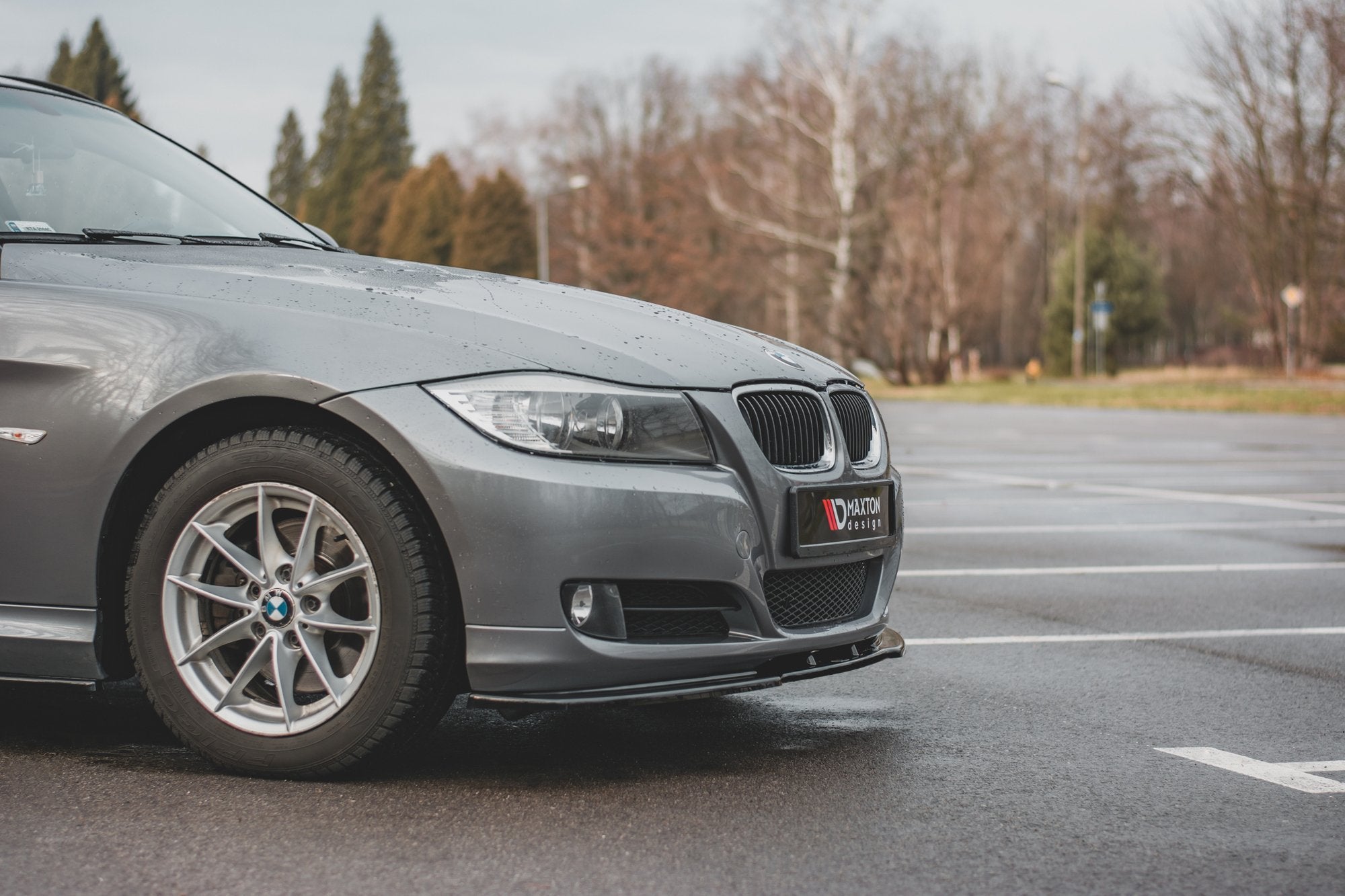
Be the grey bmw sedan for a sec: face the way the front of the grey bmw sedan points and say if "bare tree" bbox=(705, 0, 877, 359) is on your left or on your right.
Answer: on your left

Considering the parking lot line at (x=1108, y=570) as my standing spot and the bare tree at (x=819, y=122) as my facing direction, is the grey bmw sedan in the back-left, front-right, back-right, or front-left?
back-left

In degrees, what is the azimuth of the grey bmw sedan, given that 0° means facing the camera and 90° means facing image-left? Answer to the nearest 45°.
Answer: approximately 315°

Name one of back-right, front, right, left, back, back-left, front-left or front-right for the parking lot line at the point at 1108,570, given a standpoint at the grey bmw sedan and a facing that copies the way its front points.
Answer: left

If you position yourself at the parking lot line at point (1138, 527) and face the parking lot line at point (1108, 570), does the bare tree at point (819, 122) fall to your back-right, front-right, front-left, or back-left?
back-right

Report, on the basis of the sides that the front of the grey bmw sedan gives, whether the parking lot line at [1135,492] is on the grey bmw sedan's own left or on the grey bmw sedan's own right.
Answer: on the grey bmw sedan's own left

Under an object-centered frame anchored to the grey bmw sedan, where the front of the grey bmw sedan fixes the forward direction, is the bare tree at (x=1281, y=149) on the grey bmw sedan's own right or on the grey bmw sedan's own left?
on the grey bmw sedan's own left

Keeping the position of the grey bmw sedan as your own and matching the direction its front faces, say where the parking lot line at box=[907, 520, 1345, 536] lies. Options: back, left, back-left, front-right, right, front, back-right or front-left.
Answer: left

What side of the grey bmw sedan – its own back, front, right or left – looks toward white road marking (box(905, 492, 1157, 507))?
left
